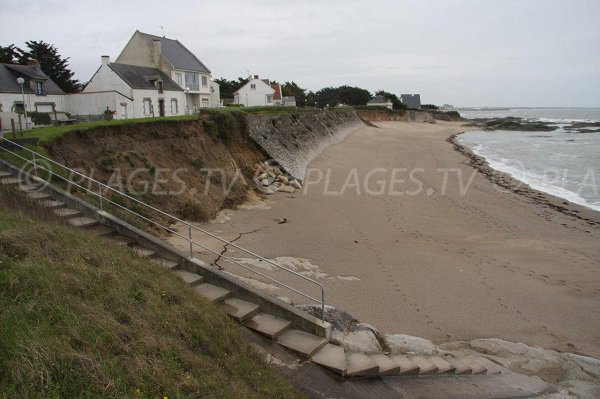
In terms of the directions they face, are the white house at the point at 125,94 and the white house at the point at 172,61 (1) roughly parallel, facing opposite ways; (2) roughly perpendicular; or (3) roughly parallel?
roughly parallel

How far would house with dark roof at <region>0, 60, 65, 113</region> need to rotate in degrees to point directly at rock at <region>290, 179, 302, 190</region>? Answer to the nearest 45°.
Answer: approximately 45° to its left

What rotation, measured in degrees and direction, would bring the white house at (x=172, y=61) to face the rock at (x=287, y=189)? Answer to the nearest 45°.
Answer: approximately 45° to its right

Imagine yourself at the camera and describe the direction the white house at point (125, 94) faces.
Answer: facing the viewer and to the right of the viewer

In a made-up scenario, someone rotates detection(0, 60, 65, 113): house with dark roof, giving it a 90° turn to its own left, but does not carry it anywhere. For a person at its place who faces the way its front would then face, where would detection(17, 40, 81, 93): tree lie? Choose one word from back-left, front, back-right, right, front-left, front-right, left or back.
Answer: left

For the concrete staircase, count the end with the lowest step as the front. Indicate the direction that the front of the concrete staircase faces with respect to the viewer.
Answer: facing to the right of the viewer

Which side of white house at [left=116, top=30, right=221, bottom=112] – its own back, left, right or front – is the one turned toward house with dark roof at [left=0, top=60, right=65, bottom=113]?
right

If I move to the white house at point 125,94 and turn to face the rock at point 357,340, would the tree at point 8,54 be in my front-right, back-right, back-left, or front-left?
back-right

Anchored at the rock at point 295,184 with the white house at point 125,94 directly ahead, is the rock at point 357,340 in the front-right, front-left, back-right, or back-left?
back-left

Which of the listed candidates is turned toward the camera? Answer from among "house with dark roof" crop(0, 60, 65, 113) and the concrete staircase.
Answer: the house with dark roof

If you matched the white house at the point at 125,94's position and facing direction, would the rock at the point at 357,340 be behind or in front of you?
in front

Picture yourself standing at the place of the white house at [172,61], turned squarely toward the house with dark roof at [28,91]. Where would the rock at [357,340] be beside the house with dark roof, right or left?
left

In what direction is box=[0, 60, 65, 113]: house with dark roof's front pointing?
toward the camera

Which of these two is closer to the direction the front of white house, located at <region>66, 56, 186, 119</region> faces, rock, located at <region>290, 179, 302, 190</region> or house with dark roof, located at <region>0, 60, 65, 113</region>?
the rock
